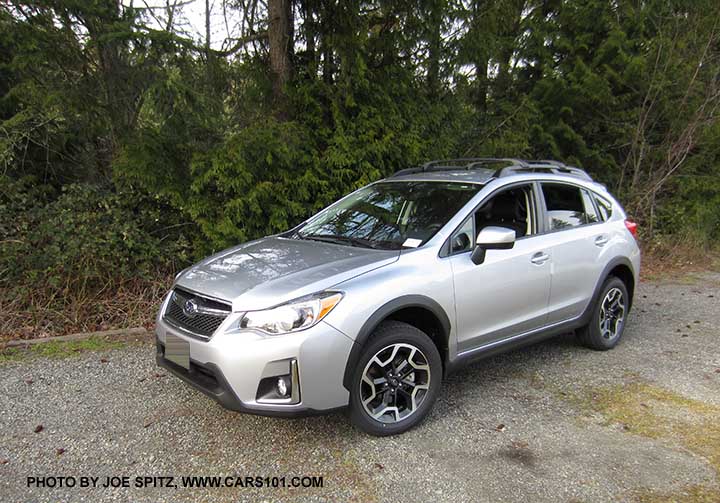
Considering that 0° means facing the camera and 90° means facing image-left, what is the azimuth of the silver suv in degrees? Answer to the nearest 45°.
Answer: approximately 45°

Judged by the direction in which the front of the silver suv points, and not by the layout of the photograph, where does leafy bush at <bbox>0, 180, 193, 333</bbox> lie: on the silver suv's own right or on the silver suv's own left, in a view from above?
on the silver suv's own right
